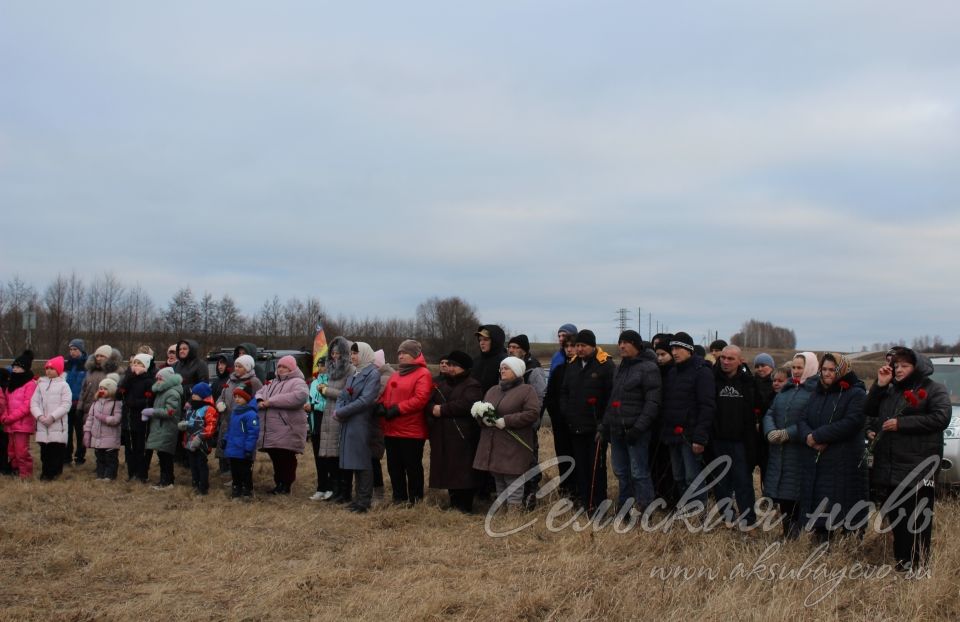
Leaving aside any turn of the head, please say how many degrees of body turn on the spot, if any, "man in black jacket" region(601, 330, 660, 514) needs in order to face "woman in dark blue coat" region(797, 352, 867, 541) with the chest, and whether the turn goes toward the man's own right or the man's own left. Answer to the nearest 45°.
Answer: approximately 90° to the man's own left

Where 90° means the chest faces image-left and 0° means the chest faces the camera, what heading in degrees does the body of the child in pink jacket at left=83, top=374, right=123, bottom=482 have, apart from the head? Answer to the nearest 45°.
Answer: approximately 45°

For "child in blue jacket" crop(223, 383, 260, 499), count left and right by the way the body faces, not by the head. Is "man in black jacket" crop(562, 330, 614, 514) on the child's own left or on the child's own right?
on the child's own left

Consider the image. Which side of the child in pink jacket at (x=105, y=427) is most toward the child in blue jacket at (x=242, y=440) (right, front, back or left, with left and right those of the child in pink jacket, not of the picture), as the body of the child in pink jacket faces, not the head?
left

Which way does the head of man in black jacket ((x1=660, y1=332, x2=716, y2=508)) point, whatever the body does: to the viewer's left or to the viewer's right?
to the viewer's left

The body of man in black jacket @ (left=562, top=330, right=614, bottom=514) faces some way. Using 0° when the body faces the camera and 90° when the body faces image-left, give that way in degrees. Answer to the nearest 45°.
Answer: approximately 45°
